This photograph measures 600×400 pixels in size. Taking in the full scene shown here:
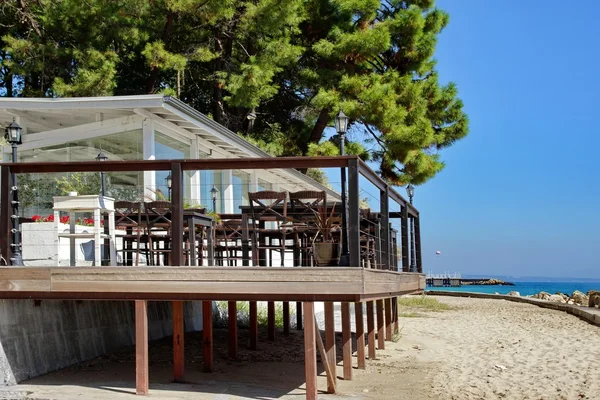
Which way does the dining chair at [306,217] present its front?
away from the camera

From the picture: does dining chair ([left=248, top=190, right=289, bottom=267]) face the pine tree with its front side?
yes

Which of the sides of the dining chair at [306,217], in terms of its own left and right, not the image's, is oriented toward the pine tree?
front

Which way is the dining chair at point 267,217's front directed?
away from the camera

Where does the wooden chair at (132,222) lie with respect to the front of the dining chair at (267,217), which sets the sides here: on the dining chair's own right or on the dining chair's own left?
on the dining chair's own left

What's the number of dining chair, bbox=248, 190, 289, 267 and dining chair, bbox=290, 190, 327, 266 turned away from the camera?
2

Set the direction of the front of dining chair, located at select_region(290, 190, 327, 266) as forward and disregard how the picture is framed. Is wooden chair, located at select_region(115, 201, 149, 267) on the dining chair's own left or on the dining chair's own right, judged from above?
on the dining chair's own left

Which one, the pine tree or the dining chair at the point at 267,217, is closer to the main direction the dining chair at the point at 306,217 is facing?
the pine tree

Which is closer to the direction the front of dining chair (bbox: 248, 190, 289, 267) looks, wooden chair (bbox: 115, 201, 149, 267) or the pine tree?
the pine tree
